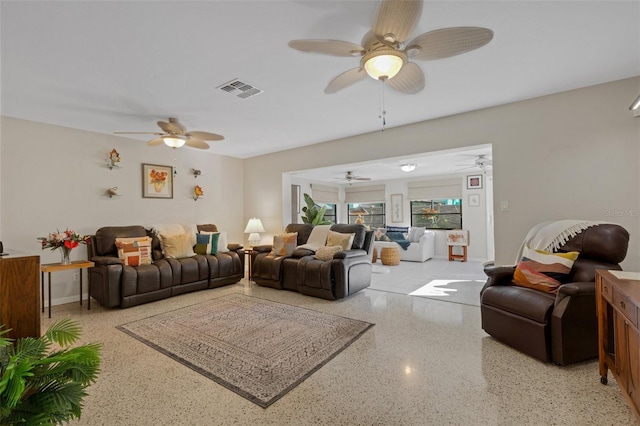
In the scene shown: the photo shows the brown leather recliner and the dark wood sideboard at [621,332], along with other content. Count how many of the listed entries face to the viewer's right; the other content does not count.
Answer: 0

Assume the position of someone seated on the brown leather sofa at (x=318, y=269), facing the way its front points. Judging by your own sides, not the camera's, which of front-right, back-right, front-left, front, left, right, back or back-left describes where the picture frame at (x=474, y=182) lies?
back

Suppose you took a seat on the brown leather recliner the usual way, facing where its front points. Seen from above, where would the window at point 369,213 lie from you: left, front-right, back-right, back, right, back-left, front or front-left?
right

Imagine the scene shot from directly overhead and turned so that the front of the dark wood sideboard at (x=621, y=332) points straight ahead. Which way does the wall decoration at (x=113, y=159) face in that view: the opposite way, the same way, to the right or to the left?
the opposite way

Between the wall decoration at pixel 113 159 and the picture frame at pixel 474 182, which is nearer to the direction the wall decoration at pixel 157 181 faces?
the picture frame

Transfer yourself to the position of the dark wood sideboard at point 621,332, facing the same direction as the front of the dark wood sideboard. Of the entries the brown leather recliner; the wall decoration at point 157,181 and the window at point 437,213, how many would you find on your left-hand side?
0

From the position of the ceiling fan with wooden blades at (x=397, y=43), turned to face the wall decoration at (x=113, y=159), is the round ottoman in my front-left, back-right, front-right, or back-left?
front-right

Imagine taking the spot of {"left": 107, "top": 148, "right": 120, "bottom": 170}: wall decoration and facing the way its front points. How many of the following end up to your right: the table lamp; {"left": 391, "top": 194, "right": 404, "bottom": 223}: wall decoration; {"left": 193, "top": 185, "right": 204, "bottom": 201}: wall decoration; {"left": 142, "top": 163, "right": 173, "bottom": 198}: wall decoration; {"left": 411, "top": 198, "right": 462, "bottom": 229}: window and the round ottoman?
0

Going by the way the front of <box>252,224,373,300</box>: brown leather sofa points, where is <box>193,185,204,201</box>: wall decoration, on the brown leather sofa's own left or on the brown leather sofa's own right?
on the brown leather sofa's own right

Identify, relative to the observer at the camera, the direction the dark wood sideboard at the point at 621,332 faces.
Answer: facing the viewer and to the left of the viewer

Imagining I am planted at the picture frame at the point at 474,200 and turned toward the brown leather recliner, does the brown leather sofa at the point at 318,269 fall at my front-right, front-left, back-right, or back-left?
front-right

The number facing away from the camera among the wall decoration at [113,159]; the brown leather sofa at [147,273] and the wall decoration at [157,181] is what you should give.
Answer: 0

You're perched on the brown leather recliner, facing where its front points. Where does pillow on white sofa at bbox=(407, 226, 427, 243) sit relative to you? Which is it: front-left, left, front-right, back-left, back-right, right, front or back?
right

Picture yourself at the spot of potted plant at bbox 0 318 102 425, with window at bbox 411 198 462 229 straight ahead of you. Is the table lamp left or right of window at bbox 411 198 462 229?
left

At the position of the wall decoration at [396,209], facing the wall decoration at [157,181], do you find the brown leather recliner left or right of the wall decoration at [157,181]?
left

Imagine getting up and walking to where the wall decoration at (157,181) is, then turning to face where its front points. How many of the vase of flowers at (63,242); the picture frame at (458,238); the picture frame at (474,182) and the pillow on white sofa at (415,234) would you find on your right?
1

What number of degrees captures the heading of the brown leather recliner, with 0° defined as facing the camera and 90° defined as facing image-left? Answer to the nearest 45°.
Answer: approximately 45°

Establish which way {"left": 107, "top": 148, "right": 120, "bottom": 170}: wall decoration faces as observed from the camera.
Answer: facing the viewer and to the right of the viewer

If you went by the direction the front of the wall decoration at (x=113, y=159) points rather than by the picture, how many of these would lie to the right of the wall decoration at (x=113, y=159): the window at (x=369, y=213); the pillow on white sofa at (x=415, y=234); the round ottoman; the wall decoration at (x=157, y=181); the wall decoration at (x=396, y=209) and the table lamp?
0
